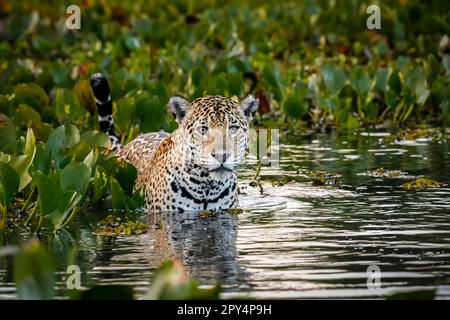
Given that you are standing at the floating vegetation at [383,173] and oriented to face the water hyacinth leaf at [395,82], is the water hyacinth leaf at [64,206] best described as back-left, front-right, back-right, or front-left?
back-left

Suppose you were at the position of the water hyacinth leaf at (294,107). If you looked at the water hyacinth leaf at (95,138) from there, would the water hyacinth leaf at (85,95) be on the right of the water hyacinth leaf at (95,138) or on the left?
right

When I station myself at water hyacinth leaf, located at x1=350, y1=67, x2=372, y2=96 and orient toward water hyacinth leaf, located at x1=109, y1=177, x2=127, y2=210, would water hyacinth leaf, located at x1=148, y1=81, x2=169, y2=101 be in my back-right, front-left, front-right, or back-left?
front-right

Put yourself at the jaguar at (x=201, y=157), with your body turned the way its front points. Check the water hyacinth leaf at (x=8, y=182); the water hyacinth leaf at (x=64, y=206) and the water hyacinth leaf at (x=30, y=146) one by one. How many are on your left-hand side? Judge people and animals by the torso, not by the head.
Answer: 0

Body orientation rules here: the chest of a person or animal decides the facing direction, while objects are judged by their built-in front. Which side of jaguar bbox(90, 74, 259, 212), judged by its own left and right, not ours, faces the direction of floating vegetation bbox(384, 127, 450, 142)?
left

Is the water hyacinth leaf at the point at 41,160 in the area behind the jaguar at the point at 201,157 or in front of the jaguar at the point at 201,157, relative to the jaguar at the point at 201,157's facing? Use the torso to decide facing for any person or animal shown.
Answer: behind

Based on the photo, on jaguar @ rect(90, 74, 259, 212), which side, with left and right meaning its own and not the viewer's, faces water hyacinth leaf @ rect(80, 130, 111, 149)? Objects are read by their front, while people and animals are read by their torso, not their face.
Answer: back

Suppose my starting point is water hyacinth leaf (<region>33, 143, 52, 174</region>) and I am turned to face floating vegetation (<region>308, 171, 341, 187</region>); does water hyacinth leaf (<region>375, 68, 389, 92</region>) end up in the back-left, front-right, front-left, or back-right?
front-left

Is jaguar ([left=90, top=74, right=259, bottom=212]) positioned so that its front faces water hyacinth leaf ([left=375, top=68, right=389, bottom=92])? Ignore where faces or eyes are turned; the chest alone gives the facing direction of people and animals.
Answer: no

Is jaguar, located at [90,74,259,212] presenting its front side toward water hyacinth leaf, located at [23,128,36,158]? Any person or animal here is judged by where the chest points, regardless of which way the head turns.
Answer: no

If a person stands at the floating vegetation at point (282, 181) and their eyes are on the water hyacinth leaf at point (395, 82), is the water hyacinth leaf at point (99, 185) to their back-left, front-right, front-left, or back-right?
back-left

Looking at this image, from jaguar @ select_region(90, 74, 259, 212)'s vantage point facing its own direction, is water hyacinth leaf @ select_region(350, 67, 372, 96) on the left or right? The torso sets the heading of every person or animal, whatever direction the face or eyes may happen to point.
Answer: on its left

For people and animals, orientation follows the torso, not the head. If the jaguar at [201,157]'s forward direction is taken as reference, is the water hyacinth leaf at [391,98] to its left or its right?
on its left

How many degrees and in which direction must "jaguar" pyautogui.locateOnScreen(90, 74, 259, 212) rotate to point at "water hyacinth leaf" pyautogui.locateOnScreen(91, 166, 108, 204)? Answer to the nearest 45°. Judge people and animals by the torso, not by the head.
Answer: approximately 135° to its right

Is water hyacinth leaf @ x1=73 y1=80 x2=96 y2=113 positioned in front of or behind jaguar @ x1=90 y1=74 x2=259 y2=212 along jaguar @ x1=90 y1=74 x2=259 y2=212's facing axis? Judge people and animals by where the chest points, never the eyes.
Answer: behind
